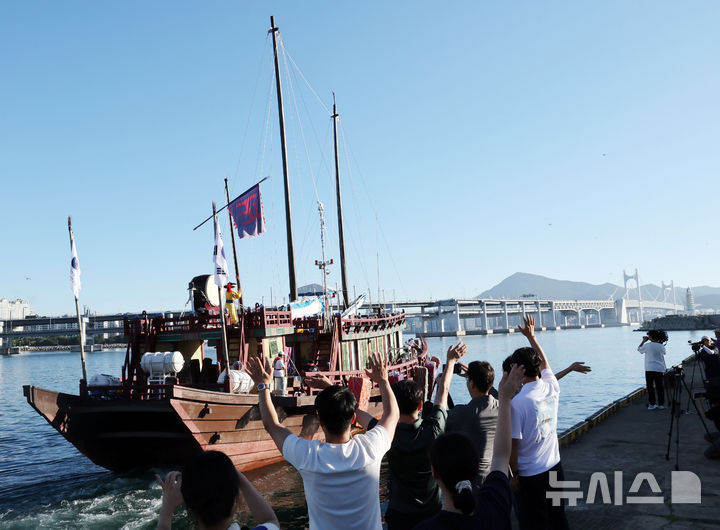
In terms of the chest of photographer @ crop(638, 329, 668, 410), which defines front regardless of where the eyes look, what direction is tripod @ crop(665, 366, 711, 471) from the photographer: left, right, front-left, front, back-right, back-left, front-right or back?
back-left

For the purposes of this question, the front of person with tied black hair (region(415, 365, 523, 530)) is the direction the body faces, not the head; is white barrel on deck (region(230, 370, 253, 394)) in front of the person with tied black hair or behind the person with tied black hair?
in front

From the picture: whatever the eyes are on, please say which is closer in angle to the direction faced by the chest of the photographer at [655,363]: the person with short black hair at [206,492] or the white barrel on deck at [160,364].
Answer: the white barrel on deck

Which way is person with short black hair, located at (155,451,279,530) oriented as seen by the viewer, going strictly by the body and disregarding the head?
away from the camera

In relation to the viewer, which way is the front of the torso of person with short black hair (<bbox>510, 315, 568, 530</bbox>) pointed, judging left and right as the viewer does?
facing away from the viewer and to the left of the viewer

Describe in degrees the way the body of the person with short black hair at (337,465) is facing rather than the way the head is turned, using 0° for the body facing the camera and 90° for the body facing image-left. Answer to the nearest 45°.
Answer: approximately 180°

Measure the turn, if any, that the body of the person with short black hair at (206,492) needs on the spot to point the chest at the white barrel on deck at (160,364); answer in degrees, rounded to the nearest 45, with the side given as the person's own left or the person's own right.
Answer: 0° — they already face it

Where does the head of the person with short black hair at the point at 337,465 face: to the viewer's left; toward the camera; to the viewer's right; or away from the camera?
away from the camera

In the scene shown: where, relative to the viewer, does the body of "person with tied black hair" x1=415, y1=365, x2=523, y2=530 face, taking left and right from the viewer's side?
facing away from the viewer and to the left of the viewer

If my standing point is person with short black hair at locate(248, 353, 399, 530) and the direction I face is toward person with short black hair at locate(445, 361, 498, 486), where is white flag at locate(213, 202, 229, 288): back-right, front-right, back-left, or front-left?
front-left

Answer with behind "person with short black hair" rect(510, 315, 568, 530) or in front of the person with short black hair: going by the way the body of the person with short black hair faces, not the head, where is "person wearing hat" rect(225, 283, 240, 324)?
in front

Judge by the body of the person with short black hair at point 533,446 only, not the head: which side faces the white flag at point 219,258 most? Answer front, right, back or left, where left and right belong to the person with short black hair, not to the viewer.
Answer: front
